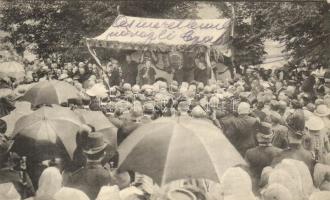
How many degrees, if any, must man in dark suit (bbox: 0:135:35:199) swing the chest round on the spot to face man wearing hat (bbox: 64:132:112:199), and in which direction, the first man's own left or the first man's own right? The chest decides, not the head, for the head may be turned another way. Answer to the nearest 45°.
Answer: approximately 45° to the first man's own right

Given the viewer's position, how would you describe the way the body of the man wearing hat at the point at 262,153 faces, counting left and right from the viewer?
facing away from the viewer

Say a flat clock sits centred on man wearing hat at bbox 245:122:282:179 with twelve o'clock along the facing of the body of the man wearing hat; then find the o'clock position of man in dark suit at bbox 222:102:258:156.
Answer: The man in dark suit is roughly at 11 o'clock from the man wearing hat.

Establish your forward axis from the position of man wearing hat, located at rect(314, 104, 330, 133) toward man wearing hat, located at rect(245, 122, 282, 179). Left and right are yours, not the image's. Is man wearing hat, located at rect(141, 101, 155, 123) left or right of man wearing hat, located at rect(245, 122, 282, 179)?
right

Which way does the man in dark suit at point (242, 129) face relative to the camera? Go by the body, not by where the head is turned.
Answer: away from the camera

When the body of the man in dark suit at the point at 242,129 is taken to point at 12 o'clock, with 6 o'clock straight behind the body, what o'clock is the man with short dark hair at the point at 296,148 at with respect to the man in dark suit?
The man with short dark hair is roughly at 4 o'clock from the man in dark suit.

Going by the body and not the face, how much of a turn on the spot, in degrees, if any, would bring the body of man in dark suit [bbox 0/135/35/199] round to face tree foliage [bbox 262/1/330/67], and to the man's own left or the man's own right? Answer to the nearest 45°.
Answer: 0° — they already face it

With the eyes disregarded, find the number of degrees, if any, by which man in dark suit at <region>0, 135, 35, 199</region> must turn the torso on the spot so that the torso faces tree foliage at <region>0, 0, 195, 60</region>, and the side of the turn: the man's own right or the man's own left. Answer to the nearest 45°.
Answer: approximately 45° to the man's own left
